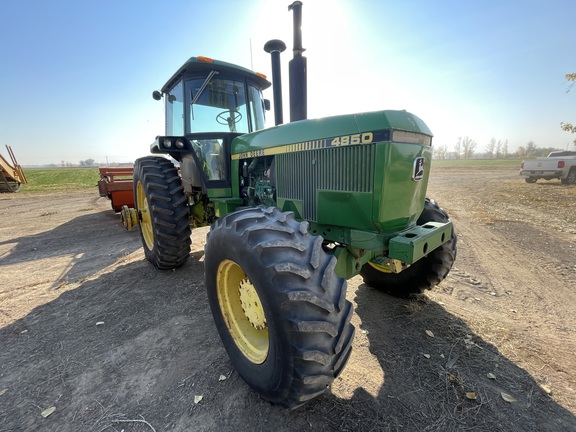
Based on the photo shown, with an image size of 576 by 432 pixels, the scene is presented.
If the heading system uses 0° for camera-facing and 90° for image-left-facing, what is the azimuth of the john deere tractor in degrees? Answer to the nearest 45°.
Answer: approximately 315°

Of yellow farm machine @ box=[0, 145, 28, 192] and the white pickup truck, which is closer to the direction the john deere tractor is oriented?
the white pickup truck

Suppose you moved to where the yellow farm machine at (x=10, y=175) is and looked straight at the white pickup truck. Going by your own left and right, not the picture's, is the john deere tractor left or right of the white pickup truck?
right

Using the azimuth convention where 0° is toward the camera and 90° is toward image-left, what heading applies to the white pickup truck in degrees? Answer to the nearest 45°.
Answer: approximately 225°

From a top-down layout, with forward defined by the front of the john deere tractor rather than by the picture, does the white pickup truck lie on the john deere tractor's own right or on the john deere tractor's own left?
on the john deere tractor's own left

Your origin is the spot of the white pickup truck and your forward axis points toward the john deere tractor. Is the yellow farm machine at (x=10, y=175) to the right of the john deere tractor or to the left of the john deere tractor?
right

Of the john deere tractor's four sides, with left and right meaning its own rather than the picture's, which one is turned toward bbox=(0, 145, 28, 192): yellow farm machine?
back

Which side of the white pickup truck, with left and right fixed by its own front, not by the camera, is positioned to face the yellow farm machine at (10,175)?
back
